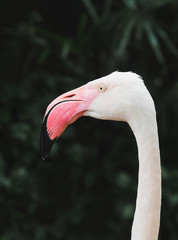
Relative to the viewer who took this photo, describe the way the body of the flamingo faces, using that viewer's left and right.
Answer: facing to the left of the viewer
